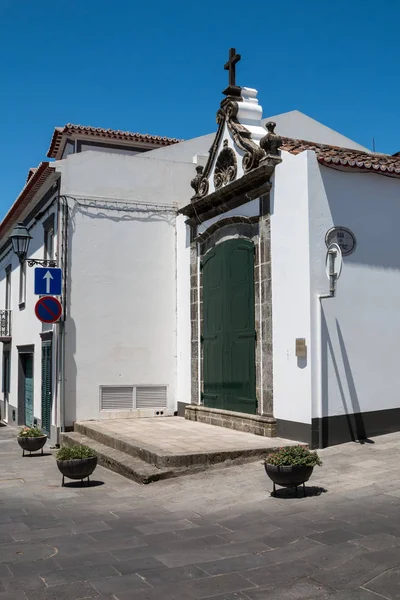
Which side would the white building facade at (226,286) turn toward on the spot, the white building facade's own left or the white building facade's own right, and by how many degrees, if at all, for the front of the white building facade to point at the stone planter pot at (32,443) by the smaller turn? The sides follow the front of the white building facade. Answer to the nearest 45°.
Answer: approximately 45° to the white building facade's own right

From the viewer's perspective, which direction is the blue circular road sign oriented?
toward the camera

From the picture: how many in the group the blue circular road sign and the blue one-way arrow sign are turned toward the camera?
2

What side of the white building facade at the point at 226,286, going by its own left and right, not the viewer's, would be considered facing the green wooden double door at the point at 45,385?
right

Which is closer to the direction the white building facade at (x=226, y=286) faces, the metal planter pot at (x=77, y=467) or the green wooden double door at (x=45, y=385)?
the metal planter pot

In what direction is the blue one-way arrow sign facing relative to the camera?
toward the camera

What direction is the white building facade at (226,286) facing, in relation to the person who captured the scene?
facing the viewer and to the left of the viewer

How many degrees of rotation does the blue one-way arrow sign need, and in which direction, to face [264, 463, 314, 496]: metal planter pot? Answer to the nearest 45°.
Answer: approximately 45° to its left

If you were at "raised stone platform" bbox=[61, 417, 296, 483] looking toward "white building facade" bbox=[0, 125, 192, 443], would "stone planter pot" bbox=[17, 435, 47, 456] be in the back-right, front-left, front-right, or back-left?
front-left

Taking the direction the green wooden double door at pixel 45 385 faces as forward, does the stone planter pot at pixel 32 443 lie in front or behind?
in front

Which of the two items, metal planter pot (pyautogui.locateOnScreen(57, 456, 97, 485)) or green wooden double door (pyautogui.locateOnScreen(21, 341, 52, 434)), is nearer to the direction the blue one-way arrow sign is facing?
the metal planter pot

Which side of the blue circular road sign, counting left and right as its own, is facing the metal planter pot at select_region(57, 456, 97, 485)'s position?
front
